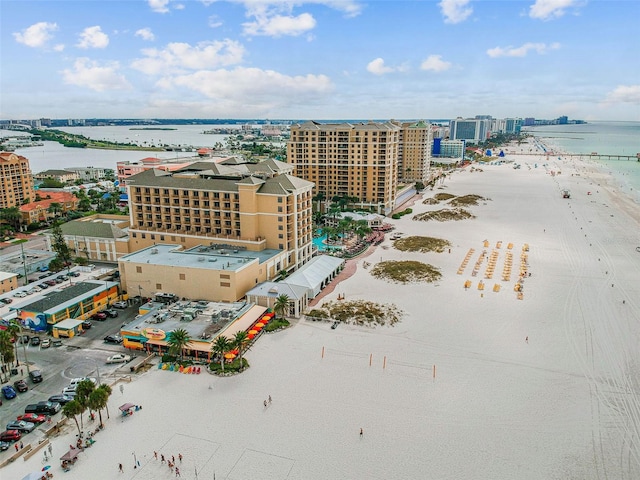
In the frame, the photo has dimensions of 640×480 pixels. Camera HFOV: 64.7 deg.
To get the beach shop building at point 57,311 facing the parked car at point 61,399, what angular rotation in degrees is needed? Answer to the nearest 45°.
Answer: approximately 45° to its right

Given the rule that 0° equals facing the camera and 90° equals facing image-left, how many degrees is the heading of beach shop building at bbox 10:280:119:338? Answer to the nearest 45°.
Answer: approximately 315°

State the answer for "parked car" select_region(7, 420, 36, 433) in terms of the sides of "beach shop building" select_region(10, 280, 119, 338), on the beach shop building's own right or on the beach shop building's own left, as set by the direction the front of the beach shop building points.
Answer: on the beach shop building's own right

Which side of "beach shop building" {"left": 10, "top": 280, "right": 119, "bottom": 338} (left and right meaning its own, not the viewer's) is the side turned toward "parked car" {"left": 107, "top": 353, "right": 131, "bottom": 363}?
front

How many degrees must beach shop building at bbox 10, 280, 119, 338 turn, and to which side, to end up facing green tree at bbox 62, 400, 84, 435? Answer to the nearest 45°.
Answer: approximately 45° to its right

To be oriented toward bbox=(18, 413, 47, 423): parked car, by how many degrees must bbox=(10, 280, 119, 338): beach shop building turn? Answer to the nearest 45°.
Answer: approximately 45° to its right

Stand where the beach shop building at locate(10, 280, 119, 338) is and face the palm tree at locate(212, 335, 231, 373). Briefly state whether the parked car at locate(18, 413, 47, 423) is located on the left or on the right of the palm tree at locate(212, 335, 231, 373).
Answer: right

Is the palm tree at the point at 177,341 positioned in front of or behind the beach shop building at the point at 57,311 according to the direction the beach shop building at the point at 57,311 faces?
in front

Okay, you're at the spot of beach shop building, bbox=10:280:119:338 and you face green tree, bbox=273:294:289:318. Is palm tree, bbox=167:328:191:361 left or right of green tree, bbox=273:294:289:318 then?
right

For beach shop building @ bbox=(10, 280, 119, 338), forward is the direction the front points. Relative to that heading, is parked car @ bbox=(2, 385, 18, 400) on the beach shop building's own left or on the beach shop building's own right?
on the beach shop building's own right

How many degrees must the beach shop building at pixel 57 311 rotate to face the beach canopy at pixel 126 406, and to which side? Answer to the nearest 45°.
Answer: approximately 45° to its right
